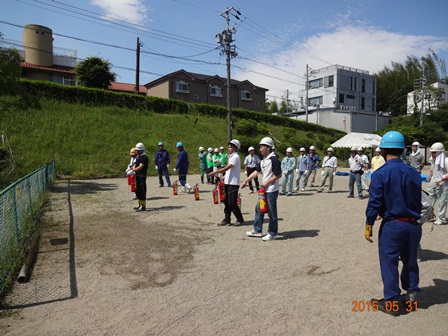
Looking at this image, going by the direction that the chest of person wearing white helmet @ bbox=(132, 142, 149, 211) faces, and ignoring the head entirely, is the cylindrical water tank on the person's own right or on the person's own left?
on the person's own right

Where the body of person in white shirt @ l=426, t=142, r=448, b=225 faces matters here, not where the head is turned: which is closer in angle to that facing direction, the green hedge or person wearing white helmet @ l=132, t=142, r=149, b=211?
the person wearing white helmet

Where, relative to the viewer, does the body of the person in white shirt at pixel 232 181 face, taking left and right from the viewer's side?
facing to the left of the viewer

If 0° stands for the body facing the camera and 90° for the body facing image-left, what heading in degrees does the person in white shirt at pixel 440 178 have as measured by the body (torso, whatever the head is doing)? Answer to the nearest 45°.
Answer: approximately 45°

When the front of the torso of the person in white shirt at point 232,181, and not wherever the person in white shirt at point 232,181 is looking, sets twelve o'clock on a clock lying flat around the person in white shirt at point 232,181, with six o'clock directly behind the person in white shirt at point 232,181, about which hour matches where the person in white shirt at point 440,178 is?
the person in white shirt at point 440,178 is roughly at 6 o'clock from the person in white shirt at point 232,181.

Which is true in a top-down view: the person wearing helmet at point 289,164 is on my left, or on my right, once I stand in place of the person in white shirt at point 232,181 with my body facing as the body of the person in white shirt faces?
on my right
